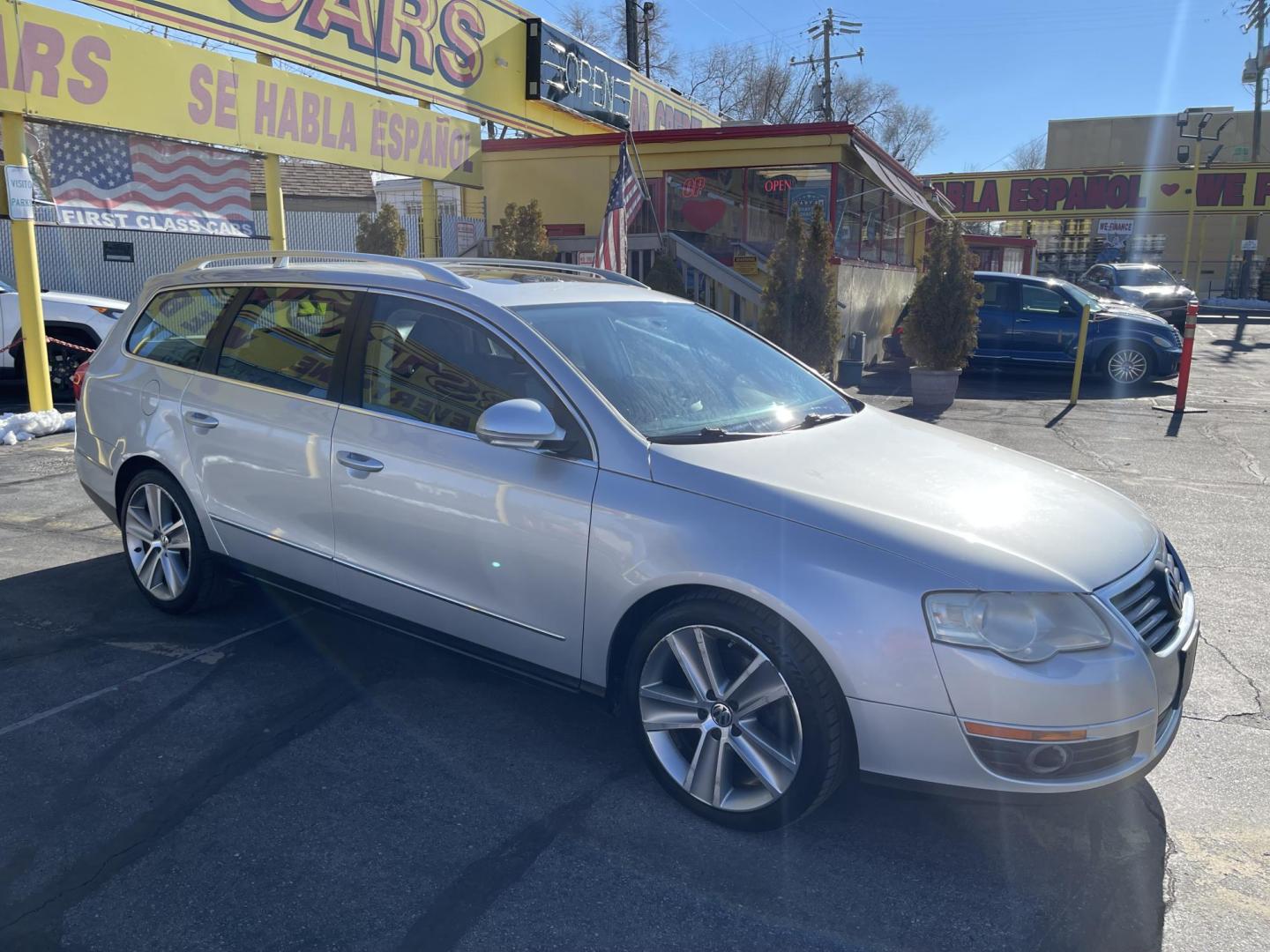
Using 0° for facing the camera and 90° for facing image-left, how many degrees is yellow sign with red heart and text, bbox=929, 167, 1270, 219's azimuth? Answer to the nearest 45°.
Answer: approximately 0°

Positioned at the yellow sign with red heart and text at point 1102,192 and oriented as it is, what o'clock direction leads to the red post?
The red post is roughly at 12 o'clock from the yellow sign with red heart and text.

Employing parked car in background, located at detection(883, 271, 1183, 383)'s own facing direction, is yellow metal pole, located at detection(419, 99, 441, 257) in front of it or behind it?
behind

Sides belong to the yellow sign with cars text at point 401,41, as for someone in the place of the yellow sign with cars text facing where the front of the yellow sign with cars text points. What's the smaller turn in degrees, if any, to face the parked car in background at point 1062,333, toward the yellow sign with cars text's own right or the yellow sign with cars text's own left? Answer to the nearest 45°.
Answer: approximately 45° to the yellow sign with cars text's own left

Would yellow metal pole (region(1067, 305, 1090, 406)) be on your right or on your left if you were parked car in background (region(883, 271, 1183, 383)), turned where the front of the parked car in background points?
on your right

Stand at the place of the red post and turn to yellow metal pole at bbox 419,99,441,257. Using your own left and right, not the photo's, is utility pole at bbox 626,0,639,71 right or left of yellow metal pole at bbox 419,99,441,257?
right

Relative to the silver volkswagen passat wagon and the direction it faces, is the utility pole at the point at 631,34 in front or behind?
behind

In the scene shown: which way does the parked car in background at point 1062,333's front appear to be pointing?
to the viewer's right

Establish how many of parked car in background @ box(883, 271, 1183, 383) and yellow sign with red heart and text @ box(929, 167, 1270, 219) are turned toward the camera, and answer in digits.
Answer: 1

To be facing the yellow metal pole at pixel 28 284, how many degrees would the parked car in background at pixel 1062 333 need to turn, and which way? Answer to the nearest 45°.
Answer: approximately 135° to its right

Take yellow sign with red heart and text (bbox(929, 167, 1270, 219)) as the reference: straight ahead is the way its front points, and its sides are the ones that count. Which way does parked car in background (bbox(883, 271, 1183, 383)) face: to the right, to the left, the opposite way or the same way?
to the left
